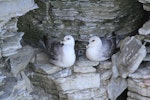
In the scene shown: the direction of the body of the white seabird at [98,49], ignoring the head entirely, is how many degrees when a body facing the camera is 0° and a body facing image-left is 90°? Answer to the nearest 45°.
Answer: approximately 45°

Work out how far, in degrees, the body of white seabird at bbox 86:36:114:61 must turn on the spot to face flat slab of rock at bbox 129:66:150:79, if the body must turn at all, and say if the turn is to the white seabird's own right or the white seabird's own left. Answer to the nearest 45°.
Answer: approximately 135° to the white seabird's own left

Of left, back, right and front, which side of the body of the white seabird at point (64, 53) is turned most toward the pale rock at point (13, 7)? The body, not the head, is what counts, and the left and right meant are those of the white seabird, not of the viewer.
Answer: right

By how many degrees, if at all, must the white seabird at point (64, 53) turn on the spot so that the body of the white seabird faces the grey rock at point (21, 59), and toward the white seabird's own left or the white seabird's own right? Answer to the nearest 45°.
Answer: approximately 135° to the white seabird's own right

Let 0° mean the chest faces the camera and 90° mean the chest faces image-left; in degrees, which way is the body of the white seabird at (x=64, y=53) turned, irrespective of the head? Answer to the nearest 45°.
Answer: approximately 315°

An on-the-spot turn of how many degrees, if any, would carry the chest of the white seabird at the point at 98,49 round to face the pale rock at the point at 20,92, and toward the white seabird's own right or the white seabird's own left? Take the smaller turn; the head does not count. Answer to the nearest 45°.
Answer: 0° — it already faces it
